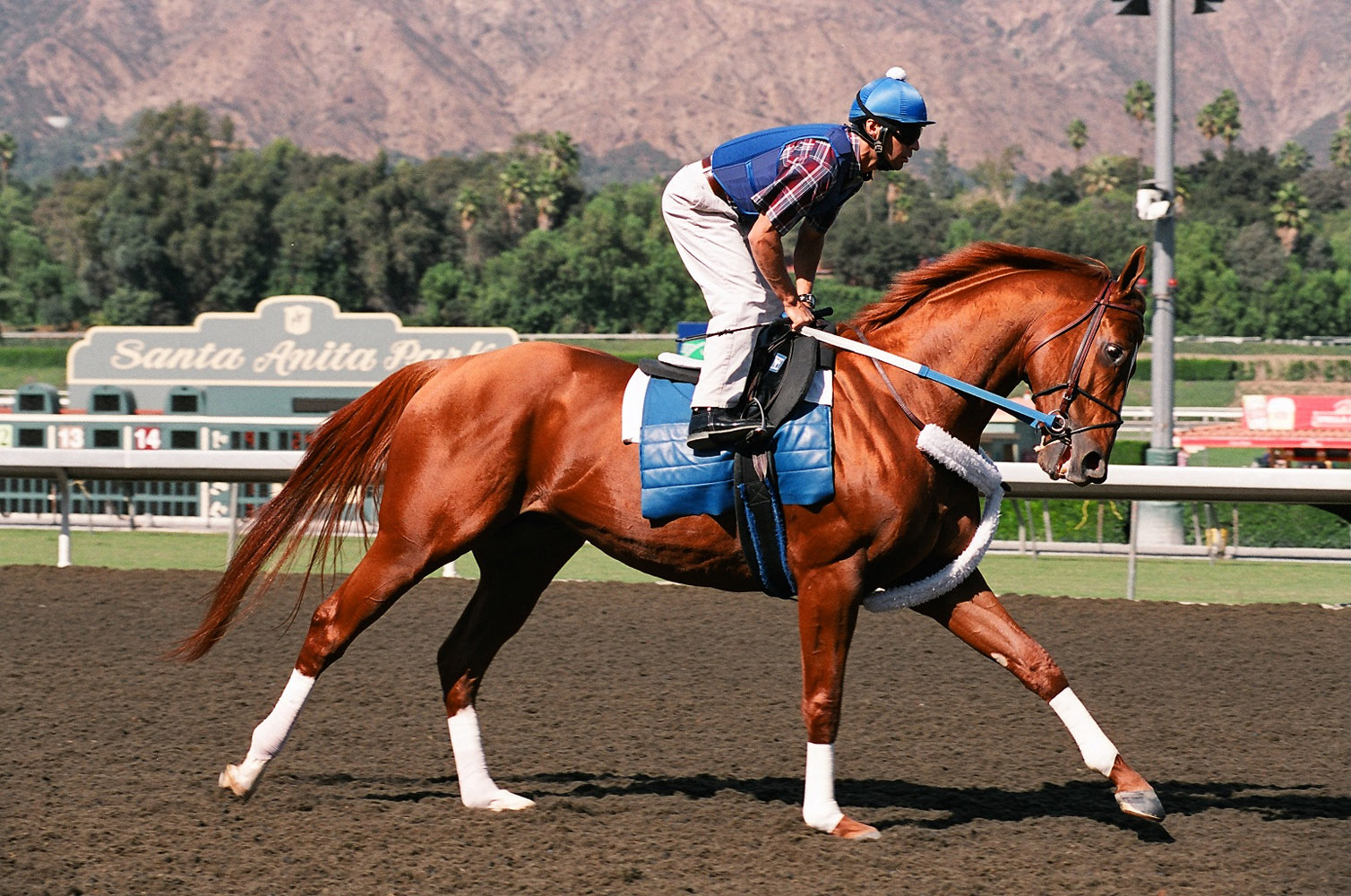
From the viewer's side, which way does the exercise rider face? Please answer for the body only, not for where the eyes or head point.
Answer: to the viewer's right

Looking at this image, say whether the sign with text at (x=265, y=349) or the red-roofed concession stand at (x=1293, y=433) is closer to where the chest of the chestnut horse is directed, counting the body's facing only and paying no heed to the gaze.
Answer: the red-roofed concession stand

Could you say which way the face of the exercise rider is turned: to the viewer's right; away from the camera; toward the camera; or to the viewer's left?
to the viewer's right

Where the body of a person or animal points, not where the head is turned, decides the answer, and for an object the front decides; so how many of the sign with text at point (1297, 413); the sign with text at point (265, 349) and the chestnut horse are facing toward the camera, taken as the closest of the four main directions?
2

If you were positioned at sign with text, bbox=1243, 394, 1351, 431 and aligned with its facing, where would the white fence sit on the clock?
The white fence is roughly at 12 o'clock from the sign with text.

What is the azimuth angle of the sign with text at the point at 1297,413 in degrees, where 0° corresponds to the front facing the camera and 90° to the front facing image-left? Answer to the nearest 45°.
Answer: approximately 0°

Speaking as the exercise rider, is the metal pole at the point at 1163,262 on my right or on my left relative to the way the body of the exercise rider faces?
on my left

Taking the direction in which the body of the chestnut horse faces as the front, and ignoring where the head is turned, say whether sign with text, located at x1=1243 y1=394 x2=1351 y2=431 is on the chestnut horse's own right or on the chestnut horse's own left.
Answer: on the chestnut horse's own left

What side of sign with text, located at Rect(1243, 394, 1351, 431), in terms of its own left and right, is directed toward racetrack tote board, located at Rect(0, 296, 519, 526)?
right

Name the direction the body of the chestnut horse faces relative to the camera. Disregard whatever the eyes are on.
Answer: to the viewer's right

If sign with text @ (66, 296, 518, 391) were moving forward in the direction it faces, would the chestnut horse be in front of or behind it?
in front

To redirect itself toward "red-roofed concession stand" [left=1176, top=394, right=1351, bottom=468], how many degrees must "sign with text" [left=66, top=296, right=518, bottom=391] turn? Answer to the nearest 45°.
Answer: approximately 90° to its left

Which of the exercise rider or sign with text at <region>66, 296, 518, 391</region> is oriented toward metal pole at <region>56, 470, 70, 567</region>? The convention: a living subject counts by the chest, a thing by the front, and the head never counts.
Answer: the sign with text

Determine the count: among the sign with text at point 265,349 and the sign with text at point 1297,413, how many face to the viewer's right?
0
